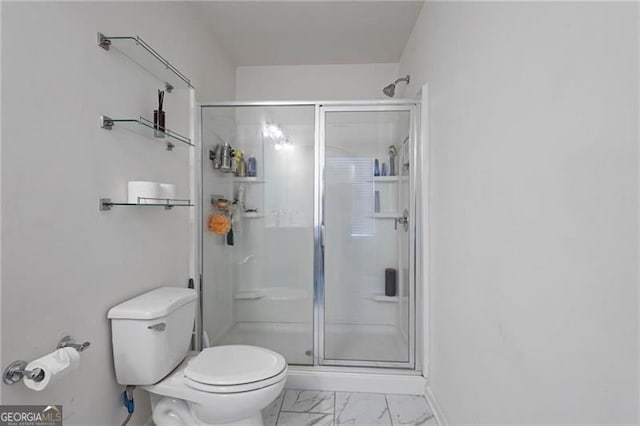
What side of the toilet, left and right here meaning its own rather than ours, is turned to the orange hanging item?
left

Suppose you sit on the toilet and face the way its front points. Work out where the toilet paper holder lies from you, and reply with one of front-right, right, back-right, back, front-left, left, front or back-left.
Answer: back-right

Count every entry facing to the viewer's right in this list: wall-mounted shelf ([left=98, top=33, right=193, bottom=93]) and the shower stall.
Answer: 1

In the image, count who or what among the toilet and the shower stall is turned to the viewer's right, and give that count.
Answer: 1

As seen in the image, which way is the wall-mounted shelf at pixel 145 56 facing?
to the viewer's right

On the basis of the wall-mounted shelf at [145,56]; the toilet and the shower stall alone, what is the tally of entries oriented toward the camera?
1

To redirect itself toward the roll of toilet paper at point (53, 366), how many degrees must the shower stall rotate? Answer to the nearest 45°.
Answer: approximately 45° to its right

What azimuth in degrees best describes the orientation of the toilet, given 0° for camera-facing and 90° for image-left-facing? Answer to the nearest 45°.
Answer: approximately 270°

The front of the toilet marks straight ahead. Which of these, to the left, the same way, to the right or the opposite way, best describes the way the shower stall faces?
to the right
